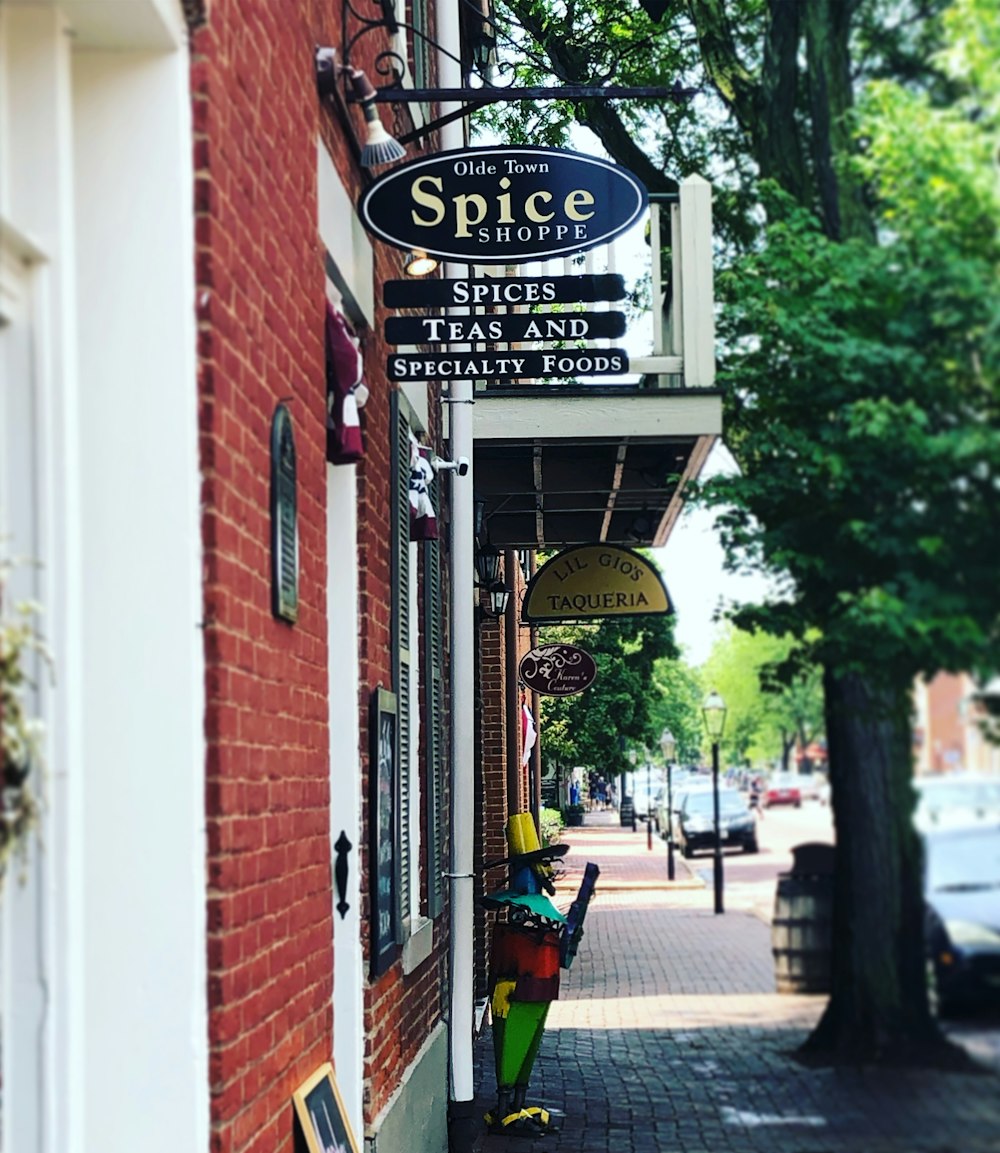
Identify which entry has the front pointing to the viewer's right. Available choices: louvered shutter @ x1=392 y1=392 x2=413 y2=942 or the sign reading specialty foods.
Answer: the louvered shutter

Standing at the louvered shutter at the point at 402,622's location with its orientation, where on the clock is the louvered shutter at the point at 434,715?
the louvered shutter at the point at 434,715 is roughly at 9 o'clock from the louvered shutter at the point at 402,622.

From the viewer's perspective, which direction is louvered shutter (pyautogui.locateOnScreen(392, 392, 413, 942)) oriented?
to the viewer's right

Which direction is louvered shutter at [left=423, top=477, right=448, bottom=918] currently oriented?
to the viewer's right

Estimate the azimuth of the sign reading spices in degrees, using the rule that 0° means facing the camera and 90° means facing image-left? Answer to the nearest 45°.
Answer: approximately 0°

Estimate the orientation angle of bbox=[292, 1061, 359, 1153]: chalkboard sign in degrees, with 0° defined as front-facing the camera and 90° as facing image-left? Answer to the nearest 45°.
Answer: approximately 315°

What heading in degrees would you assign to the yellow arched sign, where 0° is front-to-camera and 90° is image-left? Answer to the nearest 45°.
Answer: approximately 0°
